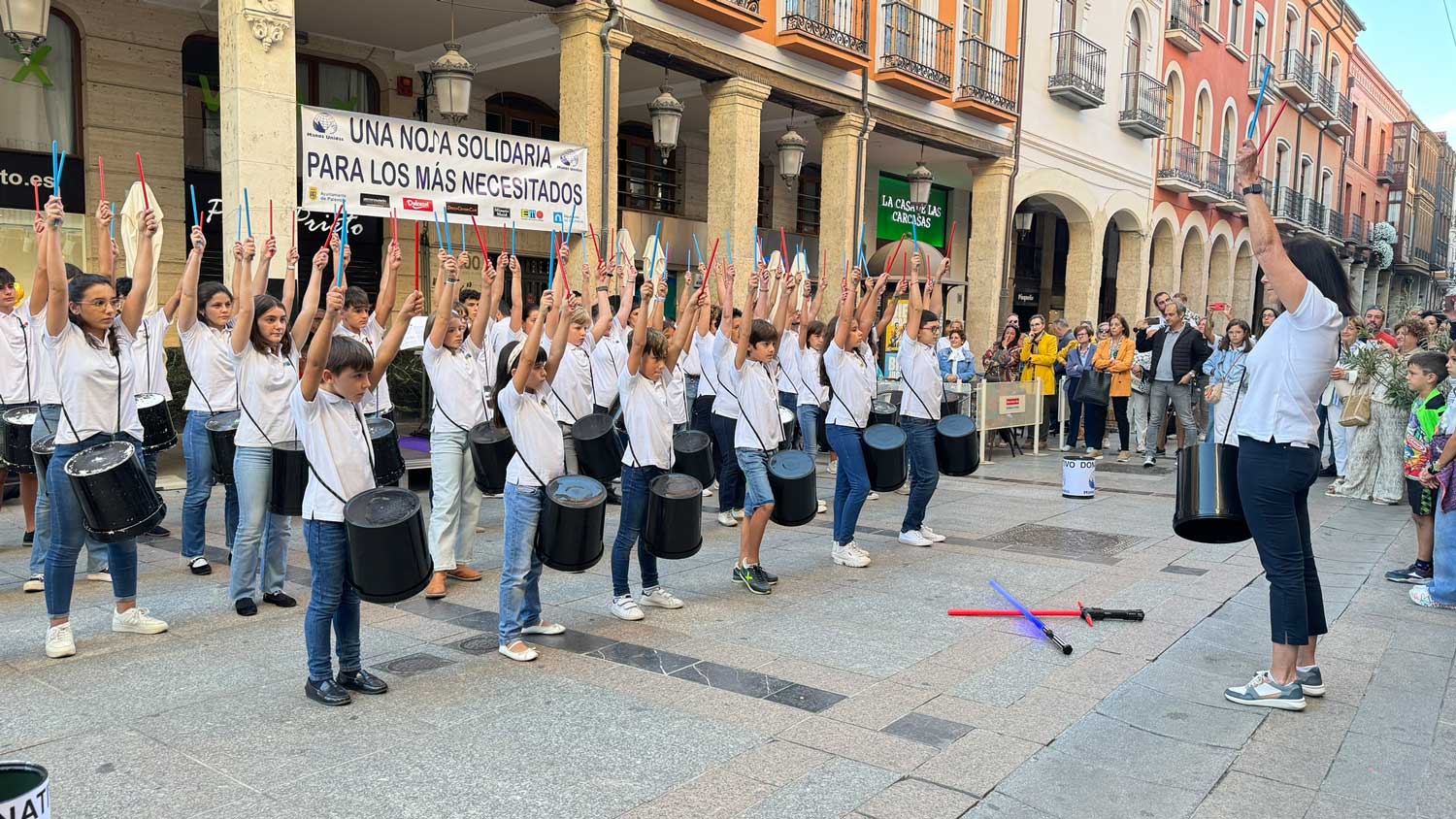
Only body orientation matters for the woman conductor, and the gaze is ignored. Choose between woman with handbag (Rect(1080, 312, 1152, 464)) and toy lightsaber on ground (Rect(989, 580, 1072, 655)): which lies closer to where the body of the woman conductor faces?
the toy lightsaber on ground

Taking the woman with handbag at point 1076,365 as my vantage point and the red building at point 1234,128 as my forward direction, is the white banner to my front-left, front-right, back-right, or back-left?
back-left

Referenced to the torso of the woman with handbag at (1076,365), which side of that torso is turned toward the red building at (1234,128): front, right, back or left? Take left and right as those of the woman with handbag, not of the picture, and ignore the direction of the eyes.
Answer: back

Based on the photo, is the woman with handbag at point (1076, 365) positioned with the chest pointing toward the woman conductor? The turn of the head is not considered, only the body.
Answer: yes

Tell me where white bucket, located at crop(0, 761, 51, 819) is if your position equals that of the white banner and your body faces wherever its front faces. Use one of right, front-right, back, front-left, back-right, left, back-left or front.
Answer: front-right

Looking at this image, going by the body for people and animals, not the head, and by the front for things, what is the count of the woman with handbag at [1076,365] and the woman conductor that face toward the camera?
1

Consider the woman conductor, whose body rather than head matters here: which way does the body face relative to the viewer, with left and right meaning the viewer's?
facing to the left of the viewer

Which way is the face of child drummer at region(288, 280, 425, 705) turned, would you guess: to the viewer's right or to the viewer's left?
to the viewer's right

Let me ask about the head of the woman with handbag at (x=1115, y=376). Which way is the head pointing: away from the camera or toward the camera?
toward the camera

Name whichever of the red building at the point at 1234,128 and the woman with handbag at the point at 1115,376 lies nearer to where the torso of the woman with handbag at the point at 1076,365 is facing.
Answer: the woman with handbag

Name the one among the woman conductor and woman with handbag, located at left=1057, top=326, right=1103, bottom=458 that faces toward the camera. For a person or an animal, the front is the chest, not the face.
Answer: the woman with handbag

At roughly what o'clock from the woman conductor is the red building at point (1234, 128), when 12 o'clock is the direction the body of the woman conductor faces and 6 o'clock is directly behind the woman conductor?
The red building is roughly at 3 o'clock from the woman conductor.

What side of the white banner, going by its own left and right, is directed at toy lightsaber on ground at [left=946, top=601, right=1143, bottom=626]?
front

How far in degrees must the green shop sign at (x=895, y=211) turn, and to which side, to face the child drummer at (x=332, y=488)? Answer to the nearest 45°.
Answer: approximately 45° to its right

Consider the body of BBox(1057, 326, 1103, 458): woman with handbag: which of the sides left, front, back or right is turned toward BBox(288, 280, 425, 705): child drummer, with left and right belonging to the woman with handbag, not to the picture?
front

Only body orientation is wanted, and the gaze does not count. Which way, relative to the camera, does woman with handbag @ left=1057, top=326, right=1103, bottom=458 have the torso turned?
toward the camera

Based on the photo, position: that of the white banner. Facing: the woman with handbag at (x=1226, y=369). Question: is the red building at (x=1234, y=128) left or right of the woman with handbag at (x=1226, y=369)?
left
